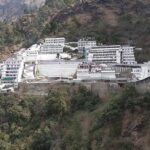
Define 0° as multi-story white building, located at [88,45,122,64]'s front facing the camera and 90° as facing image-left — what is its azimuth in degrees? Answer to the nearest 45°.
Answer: approximately 0°

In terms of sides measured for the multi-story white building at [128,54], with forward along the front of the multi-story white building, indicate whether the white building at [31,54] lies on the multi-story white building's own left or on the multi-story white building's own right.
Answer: on the multi-story white building's own right

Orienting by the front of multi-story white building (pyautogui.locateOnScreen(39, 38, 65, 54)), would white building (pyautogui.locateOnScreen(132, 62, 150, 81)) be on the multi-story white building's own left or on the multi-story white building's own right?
on the multi-story white building's own left

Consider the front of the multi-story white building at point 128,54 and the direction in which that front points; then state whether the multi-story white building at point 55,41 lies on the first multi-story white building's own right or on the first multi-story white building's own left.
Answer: on the first multi-story white building's own right

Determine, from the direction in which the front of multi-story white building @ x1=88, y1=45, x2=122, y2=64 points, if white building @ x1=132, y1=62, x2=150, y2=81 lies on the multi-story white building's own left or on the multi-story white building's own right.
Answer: on the multi-story white building's own left

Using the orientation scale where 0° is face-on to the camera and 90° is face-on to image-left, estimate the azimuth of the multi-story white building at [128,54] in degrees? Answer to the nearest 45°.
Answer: approximately 0°

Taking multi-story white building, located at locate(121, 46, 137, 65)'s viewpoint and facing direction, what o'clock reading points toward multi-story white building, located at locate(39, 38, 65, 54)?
multi-story white building, located at locate(39, 38, 65, 54) is roughly at 3 o'clock from multi-story white building, located at locate(121, 46, 137, 65).

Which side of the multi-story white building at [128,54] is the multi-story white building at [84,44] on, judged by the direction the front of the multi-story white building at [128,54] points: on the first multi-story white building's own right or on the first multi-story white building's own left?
on the first multi-story white building's own right

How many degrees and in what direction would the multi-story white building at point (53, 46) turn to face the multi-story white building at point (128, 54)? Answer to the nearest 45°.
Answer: approximately 90° to its left

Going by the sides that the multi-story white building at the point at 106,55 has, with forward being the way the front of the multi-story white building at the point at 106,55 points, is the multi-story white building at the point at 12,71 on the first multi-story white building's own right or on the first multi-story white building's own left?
on the first multi-story white building's own right

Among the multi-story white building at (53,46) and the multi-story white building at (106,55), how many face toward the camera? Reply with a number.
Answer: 2

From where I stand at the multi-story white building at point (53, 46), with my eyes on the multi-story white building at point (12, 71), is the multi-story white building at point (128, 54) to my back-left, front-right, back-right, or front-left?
back-left
